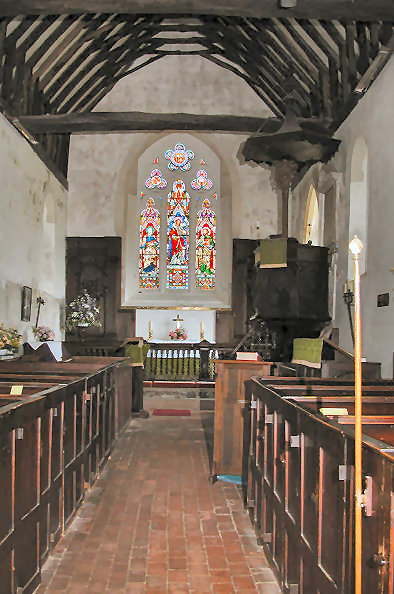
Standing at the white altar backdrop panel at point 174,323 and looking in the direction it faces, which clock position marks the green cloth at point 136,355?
The green cloth is roughly at 12 o'clock from the white altar backdrop panel.

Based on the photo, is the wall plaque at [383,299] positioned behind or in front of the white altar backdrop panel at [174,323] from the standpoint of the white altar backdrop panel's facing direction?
in front

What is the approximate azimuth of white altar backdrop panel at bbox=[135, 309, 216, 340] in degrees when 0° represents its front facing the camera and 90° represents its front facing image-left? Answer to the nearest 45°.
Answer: approximately 0°

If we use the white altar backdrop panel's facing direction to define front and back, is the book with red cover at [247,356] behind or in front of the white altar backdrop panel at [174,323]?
in front

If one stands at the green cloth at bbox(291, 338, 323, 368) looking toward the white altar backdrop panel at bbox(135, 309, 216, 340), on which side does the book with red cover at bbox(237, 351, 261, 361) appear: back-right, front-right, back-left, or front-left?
back-left

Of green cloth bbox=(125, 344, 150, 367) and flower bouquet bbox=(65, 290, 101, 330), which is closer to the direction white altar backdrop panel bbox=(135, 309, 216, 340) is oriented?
the green cloth

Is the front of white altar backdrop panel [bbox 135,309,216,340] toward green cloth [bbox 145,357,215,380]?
yes

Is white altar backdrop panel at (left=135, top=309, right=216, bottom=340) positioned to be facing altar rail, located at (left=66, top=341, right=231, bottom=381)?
yes

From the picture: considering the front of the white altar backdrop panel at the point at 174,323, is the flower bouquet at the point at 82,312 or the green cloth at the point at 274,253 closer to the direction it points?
the green cloth

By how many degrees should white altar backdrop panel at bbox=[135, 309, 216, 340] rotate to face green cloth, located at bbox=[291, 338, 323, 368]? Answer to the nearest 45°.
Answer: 0° — it already faces it

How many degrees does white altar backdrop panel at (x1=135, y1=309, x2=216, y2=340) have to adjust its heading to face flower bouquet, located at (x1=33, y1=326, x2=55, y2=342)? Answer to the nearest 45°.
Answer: approximately 45° to its right

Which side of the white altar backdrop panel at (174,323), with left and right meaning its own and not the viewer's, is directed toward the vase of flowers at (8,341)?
front
